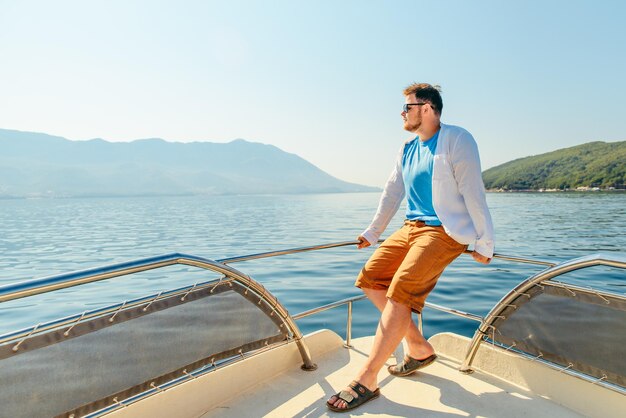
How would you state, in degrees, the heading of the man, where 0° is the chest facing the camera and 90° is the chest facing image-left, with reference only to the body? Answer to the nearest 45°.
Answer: approximately 45°

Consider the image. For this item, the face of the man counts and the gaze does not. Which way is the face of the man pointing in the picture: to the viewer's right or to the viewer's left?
to the viewer's left

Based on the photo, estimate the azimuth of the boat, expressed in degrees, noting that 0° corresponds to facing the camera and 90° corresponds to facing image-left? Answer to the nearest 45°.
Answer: approximately 180°
